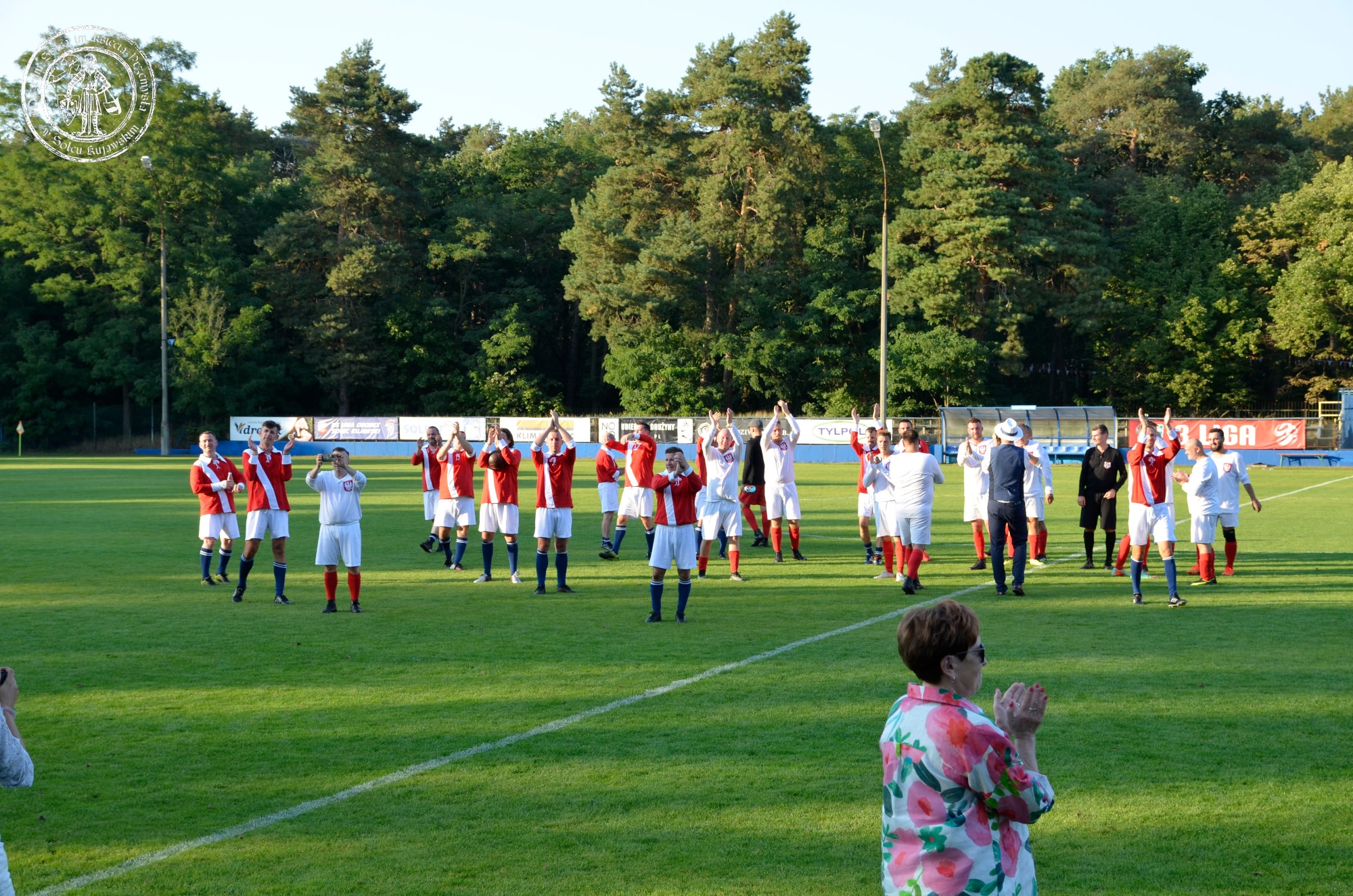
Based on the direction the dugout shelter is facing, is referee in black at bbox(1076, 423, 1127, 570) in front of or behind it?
in front

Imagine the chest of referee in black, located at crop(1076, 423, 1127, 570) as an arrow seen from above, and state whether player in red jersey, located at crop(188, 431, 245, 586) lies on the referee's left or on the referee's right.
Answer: on the referee's right

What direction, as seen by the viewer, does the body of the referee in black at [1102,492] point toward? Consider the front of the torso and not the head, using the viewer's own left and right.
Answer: facing the viewer

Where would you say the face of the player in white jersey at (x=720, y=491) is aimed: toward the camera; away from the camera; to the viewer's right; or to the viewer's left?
toward the camera

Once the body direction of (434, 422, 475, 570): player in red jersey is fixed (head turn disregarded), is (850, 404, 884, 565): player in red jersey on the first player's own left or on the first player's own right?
on the first player's own left

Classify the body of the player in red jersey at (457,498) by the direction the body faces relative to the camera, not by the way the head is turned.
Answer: toward the camera

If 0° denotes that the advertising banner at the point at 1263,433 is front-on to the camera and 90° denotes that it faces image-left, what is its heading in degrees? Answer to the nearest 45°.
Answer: approximately 0°

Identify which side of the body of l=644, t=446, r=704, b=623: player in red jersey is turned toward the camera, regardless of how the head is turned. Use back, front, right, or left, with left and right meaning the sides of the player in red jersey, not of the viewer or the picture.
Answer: front

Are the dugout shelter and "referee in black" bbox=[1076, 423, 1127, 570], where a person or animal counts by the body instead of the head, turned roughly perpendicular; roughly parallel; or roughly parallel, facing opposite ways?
roughly parallel

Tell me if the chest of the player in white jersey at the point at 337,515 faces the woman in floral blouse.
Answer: yes

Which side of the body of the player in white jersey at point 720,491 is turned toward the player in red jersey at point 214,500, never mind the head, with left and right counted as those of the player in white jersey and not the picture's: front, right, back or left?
right

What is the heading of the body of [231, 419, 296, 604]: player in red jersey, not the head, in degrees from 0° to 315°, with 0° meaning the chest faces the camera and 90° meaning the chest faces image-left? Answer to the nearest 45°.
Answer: approximately 0°

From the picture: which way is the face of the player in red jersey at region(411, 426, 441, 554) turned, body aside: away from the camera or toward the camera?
toward the camera

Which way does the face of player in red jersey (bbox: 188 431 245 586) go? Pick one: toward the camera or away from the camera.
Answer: toward the camera

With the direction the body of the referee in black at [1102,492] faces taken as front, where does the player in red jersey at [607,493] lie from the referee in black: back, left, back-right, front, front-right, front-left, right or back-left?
right
